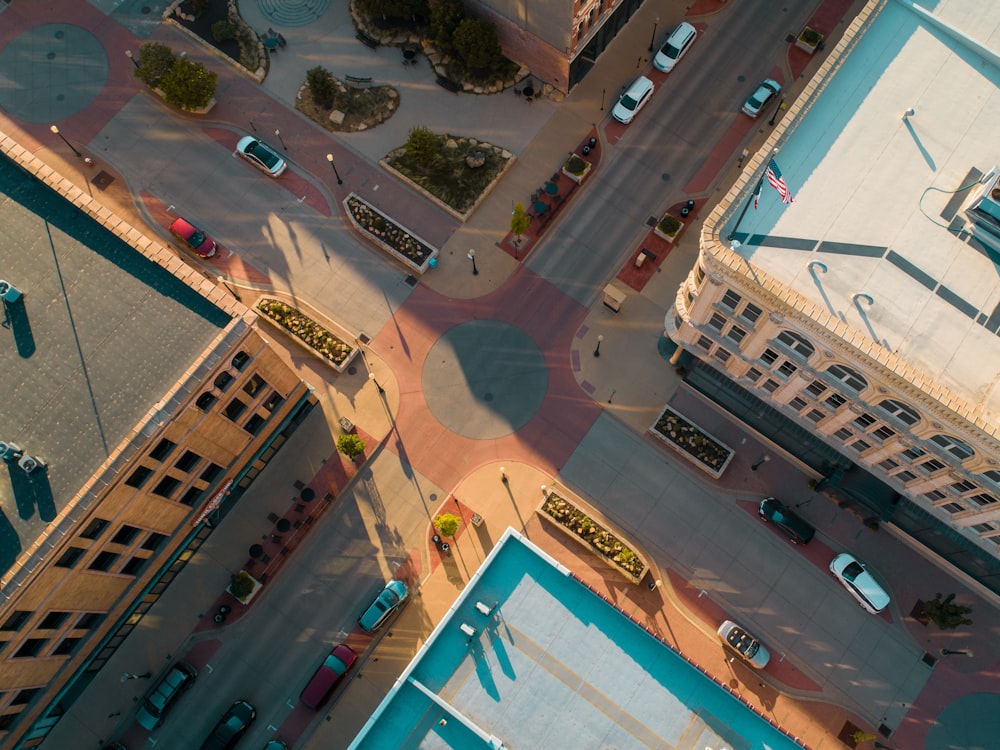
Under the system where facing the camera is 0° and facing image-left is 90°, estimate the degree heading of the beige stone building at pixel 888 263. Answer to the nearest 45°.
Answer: approximately 45°
